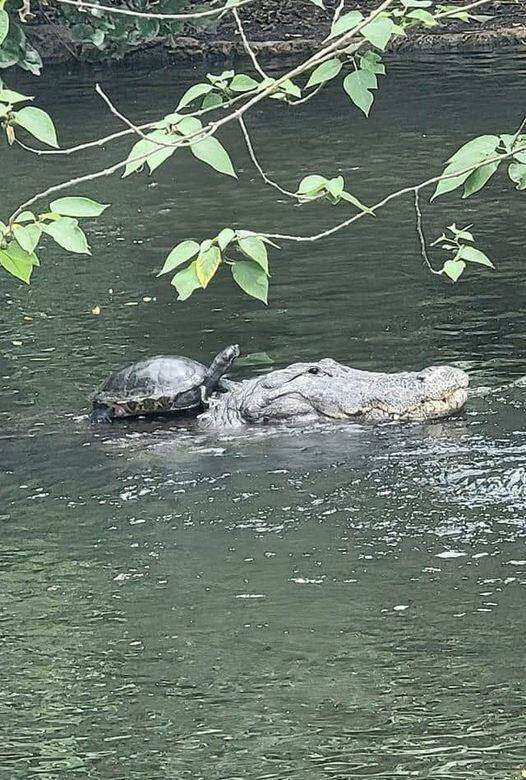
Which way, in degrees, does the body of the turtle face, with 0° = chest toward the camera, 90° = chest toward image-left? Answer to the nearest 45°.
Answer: approximately 270°
